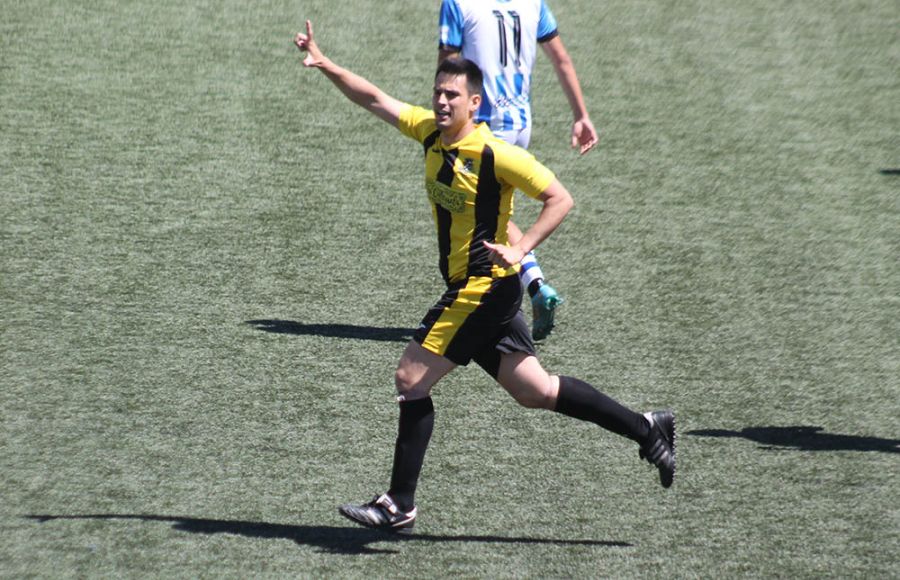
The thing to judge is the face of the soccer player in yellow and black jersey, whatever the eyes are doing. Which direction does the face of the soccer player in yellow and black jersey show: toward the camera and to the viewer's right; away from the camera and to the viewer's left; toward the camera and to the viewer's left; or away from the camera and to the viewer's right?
toward the camera and to the viewer's left

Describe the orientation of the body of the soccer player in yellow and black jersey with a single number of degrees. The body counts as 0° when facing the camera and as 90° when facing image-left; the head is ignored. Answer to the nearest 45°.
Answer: approximately 45°
